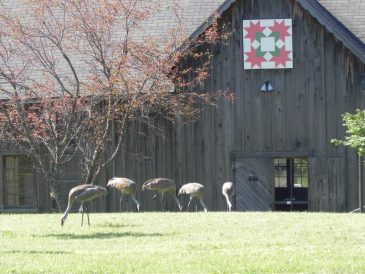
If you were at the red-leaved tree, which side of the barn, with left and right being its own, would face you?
front

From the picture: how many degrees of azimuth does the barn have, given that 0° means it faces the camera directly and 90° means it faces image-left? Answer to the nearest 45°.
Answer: approximately 0°
